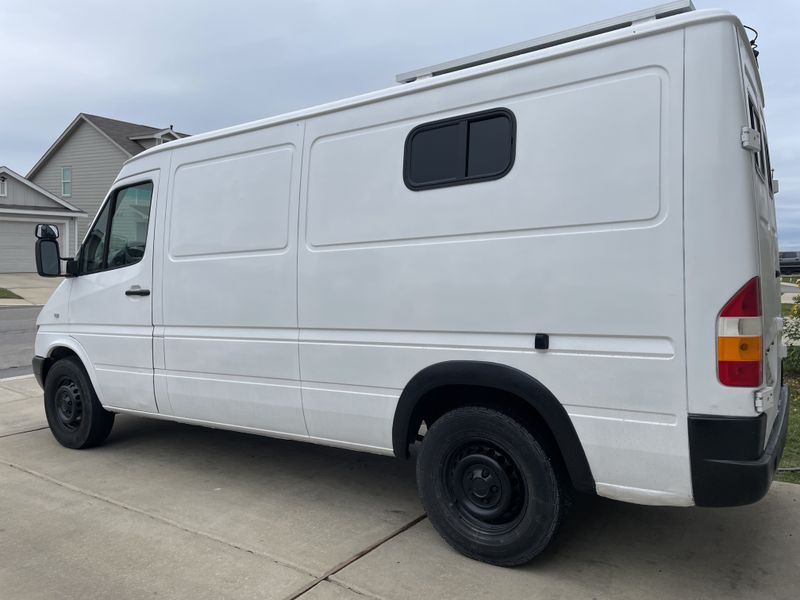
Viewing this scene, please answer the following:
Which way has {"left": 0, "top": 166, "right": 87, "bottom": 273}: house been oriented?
toward the camera

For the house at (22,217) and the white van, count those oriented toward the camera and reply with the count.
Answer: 1

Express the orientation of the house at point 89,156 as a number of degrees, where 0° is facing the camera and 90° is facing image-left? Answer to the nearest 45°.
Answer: approximately 315°

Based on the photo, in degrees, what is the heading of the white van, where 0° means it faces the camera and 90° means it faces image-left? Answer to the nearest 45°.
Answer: approximately 135°

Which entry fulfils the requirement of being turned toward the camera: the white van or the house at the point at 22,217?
the house

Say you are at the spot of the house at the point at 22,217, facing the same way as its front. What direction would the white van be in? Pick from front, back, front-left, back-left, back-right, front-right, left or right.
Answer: front

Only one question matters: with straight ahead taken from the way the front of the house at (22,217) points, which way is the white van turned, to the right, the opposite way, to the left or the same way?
the opposite way

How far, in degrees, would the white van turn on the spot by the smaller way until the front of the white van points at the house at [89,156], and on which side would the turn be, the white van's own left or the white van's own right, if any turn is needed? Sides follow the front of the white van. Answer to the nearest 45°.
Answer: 0° — it already faces it

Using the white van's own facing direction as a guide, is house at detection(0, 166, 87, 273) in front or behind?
in front
